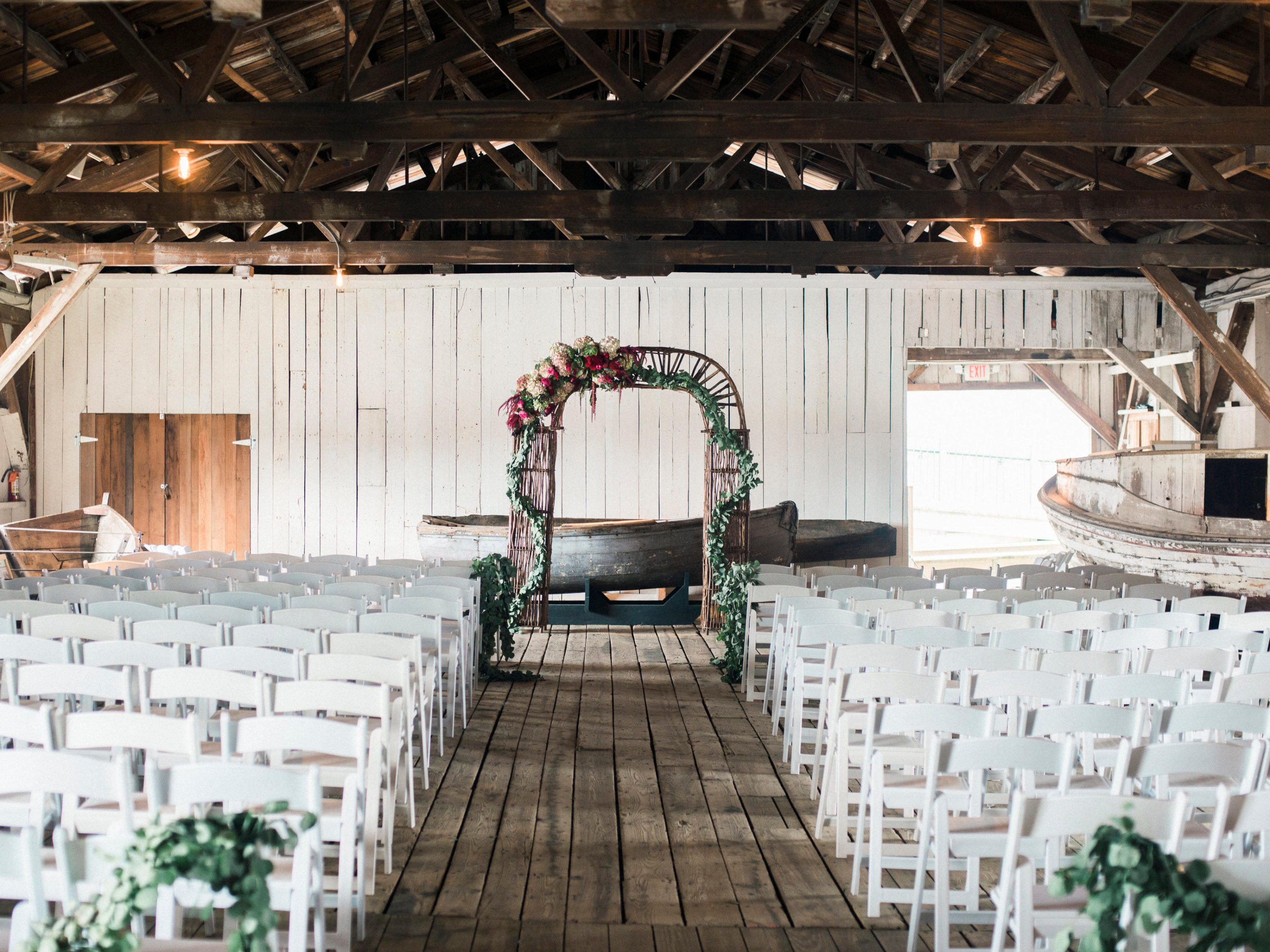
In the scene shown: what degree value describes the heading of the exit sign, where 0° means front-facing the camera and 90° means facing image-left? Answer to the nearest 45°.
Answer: approximately 0°

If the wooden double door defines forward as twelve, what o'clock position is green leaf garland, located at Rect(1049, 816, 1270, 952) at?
The green leaf garland is roughly at 12 o'clock from the wooden double door.

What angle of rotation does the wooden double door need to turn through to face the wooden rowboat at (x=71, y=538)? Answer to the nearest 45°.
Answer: approximately 45° to its right

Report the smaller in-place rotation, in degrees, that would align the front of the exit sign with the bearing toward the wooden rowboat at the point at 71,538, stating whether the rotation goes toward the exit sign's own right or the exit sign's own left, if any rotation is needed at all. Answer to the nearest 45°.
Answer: approximately 45° to the exit sign's own right

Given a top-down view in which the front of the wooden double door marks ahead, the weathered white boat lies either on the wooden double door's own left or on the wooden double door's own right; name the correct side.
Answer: on the wooden double door's own left

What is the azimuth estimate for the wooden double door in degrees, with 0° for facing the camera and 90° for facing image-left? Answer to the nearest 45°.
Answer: approximately 0°
